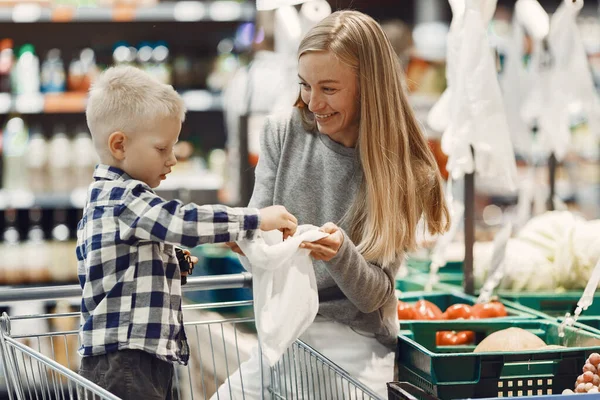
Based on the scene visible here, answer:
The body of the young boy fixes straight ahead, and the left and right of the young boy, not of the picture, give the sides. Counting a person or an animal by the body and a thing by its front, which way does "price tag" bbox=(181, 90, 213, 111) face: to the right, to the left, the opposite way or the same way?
to the right

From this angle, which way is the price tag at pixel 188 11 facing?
toward the camera

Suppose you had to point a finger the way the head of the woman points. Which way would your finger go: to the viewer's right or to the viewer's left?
to the viewer's left

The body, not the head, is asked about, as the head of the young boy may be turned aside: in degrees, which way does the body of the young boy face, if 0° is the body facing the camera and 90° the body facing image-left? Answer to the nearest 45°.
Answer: approximately 270°

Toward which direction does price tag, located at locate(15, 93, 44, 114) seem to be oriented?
toward the camera

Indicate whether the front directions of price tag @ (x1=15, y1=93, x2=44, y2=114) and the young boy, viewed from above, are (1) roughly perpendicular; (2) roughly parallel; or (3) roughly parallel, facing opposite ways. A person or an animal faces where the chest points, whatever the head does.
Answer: roughly perpendicular

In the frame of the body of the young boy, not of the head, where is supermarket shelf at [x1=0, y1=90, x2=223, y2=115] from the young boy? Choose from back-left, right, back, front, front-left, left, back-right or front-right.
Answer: left

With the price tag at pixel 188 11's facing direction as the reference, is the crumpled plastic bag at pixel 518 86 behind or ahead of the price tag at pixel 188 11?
ahead

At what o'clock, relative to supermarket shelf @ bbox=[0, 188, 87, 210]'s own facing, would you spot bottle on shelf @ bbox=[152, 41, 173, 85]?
The bottle on shelf is roughly at 8 o'clock from the supermarket shelf.

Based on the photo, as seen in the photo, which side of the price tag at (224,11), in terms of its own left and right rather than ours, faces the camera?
front

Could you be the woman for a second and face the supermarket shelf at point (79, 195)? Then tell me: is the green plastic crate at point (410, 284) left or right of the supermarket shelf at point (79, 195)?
right

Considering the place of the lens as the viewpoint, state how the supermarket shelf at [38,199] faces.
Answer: facing the viewer

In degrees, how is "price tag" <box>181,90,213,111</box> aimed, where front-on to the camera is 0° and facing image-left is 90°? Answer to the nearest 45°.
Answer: approximately 0°
